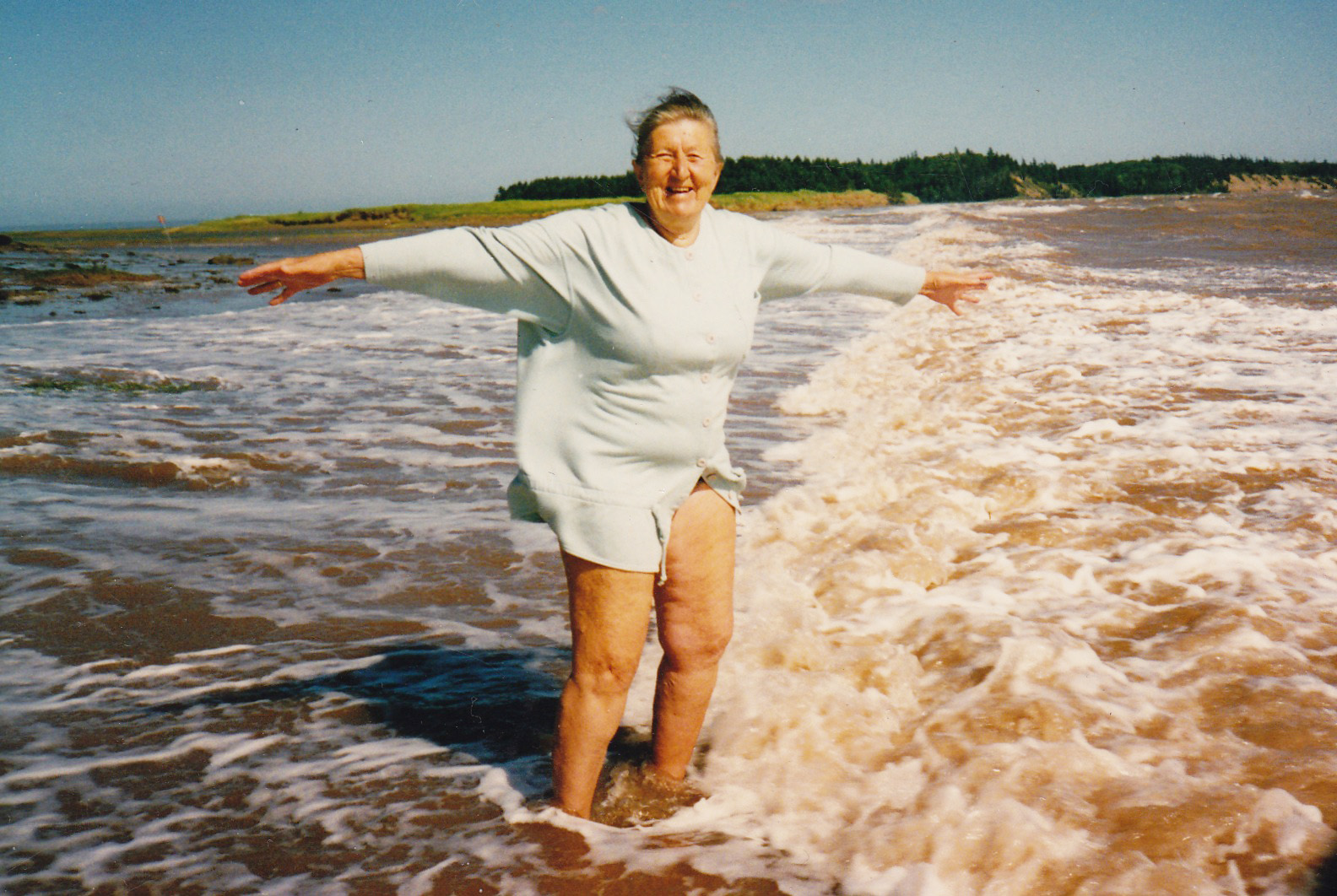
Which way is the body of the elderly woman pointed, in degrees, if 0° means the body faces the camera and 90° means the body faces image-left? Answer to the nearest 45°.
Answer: approximately 315°
